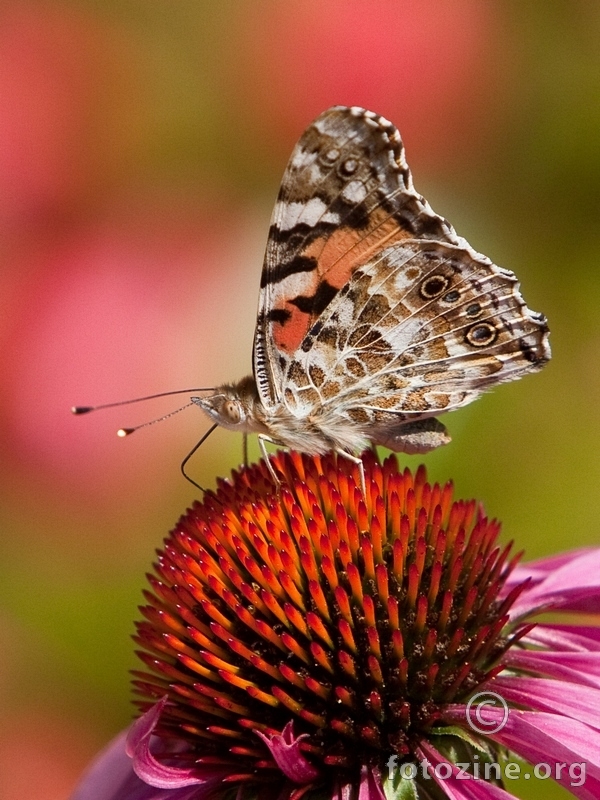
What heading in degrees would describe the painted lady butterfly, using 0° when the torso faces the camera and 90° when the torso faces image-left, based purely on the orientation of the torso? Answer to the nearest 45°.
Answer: approximately 90°
